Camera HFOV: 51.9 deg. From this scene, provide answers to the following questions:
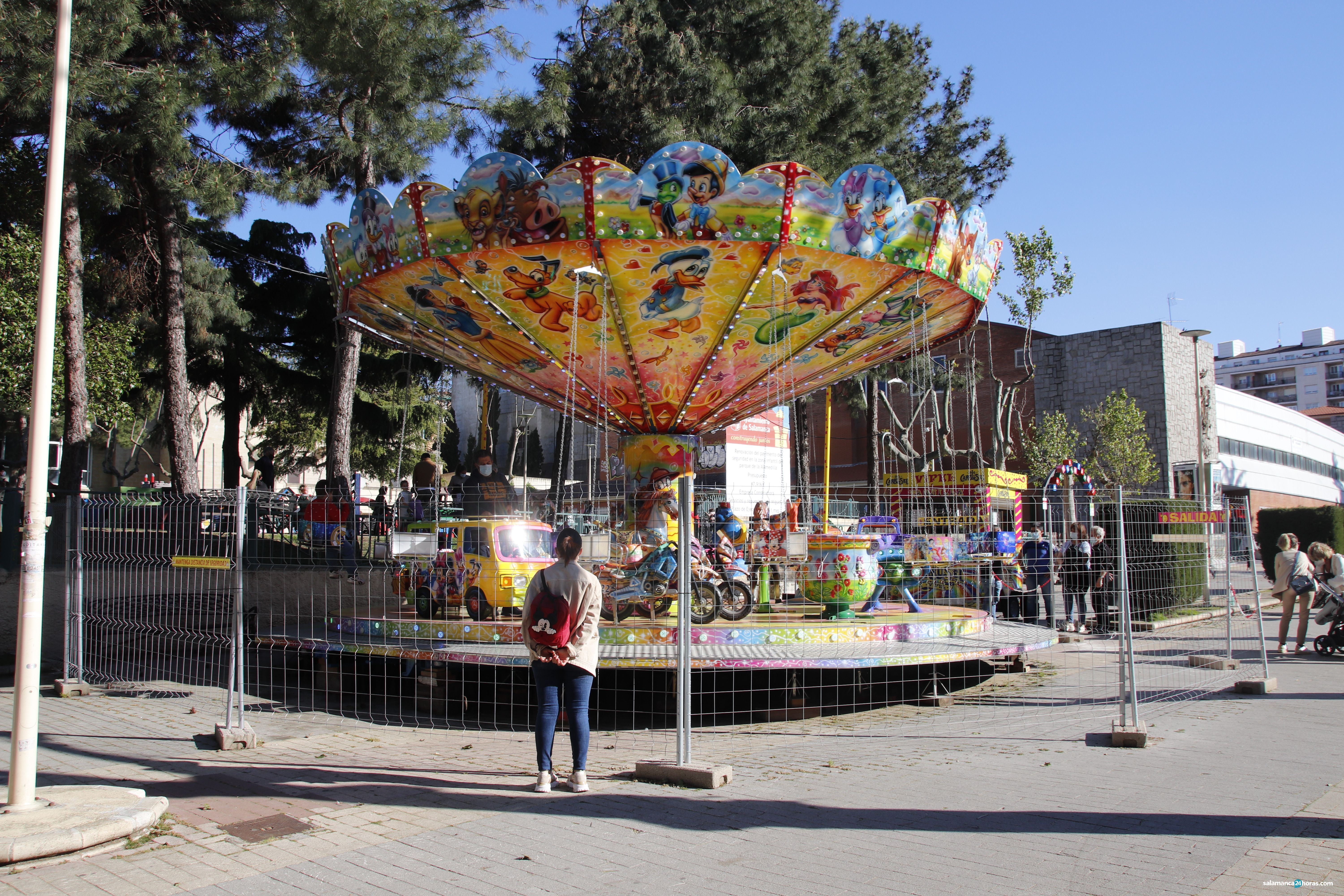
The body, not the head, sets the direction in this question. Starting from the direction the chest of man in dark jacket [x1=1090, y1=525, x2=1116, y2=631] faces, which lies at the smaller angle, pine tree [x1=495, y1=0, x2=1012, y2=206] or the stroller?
the pine tree

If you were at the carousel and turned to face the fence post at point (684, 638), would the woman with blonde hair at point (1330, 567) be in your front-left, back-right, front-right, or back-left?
back-left

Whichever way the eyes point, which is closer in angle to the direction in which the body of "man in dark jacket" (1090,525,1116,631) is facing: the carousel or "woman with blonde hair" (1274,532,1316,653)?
the carousel

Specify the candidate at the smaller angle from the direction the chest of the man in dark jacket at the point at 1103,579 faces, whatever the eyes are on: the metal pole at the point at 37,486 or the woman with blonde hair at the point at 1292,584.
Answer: the metal pole

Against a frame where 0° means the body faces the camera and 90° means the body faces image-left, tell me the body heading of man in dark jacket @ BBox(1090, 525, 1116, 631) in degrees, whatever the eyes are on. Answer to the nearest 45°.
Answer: approximately 90°

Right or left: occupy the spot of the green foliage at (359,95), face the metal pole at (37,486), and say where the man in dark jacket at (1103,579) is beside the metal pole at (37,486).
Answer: left

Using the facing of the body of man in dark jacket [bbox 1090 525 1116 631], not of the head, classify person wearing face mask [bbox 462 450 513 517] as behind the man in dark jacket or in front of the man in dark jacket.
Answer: in front
